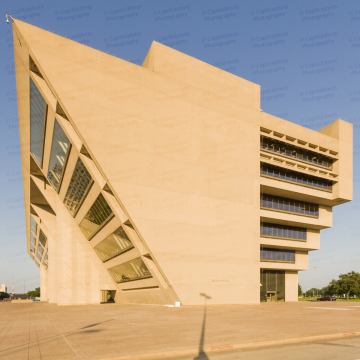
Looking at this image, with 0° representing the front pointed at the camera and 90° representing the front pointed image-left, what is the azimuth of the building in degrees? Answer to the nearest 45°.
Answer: approximately 45°
